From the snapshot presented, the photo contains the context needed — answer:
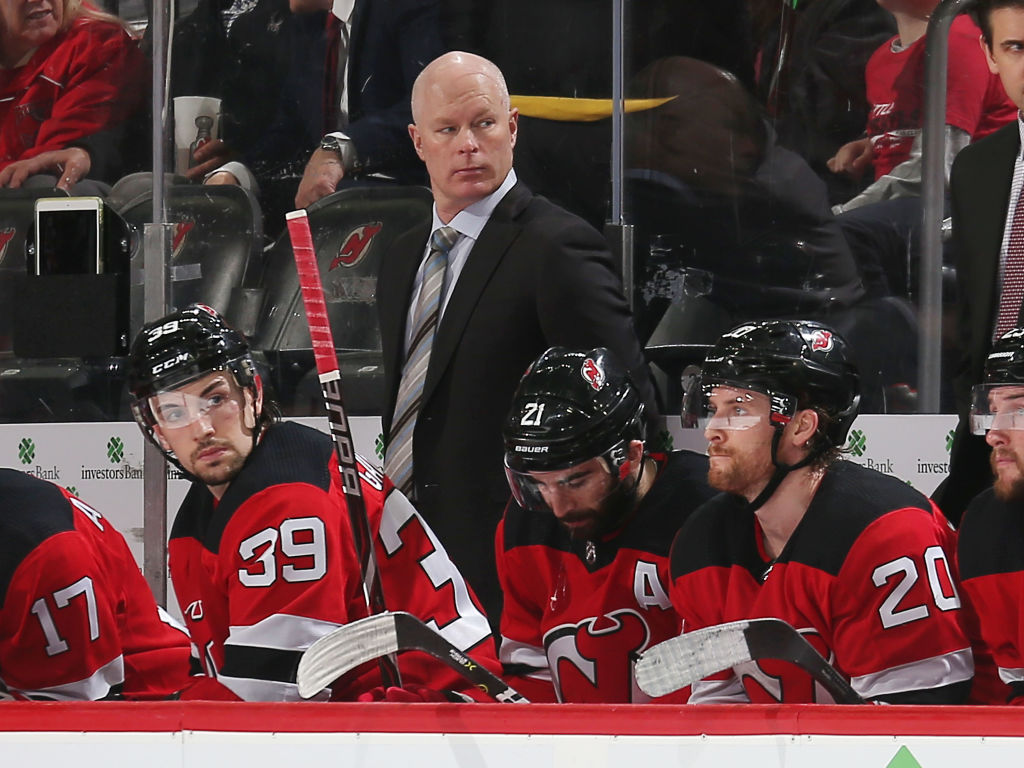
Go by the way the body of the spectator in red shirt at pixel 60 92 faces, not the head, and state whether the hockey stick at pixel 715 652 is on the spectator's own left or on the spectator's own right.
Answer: on the spectator's own left

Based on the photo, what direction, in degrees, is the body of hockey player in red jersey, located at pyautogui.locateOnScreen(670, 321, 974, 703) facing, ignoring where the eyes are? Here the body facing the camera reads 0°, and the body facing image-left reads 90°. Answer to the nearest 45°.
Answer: approximately 45°

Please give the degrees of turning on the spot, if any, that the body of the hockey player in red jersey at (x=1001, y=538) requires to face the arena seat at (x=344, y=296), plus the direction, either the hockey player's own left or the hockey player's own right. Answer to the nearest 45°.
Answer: approximately 90° to the hockey player's own right

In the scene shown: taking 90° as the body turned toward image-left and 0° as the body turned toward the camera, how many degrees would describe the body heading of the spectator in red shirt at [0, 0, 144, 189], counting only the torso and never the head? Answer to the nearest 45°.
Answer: approximately 45°

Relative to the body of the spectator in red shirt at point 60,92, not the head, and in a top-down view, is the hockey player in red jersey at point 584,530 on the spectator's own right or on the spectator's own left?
on the spectator's own left

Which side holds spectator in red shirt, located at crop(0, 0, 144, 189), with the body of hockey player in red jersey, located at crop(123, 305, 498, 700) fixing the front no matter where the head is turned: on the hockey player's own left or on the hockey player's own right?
on the hockey player's own right

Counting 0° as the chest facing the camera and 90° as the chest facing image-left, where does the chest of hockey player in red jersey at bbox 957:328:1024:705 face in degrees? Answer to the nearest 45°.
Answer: approximately 45°

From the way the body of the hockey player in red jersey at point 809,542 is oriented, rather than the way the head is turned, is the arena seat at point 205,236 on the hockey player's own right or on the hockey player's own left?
on the hockey player's own right
